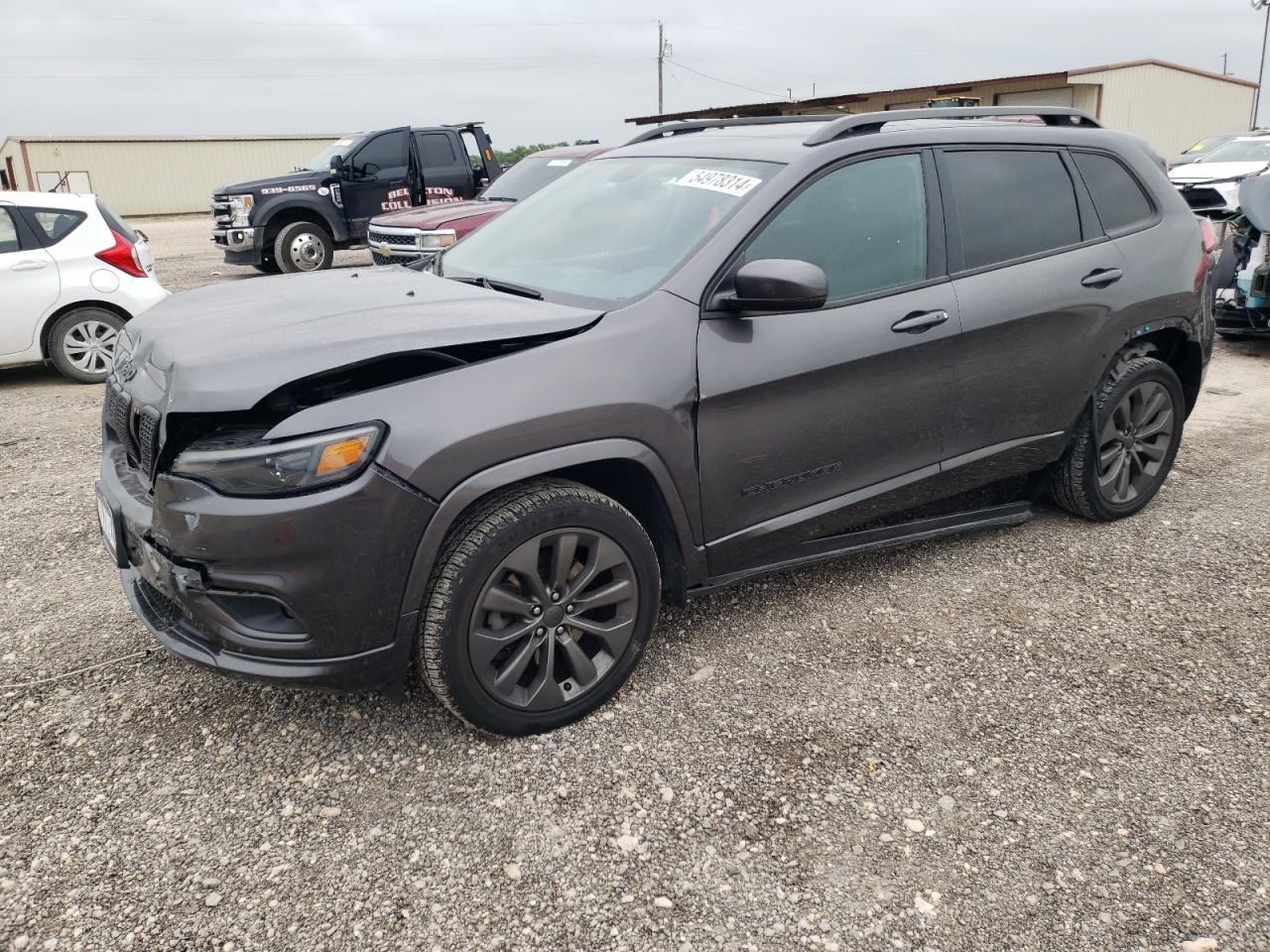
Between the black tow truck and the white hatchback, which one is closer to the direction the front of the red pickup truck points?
the white hatchback

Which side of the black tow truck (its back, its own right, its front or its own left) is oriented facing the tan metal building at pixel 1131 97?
back

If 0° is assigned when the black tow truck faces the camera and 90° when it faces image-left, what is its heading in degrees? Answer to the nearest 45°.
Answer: approximately 45°

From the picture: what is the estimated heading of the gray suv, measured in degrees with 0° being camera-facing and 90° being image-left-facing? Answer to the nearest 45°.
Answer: approximately 45°

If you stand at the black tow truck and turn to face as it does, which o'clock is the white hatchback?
The white hatchback is roughly at 11 o'clock from the black tow truck.

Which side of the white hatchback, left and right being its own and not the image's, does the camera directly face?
left

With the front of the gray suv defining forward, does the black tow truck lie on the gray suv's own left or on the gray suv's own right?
on the gray suv's own right

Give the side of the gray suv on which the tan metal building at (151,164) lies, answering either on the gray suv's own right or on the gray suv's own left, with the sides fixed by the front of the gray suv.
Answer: on the gray suv's own right

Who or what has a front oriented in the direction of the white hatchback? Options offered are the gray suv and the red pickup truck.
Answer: the red pickup truck
